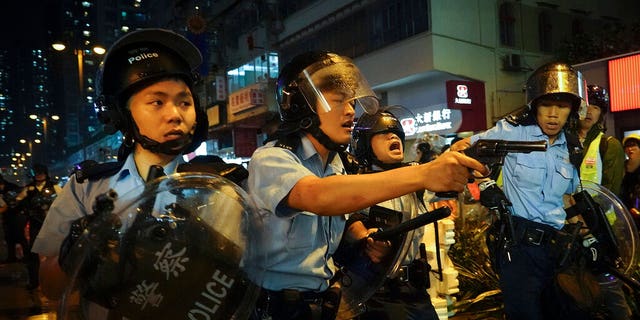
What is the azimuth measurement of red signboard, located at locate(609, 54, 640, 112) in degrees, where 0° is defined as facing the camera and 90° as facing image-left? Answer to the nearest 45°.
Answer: approximately 45°

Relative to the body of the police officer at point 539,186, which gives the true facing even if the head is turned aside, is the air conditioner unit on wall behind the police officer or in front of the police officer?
behind

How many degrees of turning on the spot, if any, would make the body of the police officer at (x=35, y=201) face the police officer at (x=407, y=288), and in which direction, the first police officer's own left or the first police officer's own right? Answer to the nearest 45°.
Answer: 0° — they already face them

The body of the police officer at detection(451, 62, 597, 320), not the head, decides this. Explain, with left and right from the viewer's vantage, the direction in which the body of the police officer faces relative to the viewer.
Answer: facing the viewer

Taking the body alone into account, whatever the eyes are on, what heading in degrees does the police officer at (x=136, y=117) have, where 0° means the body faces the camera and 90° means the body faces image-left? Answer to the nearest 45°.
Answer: approximately 315°

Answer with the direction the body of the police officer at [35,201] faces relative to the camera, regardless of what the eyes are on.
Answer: toward the camera

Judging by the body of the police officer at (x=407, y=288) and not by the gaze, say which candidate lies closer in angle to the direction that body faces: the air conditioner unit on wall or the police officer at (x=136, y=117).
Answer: the police officer

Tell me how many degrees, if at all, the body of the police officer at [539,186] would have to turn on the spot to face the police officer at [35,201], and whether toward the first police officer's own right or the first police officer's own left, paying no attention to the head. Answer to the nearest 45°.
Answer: approximately 90° to the first police officer's own right

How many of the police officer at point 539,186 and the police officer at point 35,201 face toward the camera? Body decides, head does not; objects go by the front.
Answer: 2

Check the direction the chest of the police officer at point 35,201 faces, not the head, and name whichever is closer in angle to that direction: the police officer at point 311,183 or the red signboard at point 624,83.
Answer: the police officer

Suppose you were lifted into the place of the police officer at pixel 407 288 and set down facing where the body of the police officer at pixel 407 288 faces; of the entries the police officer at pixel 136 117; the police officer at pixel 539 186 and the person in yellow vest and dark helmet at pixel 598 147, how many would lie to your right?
1

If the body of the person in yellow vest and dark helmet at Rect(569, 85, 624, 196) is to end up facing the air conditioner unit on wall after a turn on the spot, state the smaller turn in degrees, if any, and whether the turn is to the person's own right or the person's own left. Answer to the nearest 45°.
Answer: approximately 135° to the person's own right
